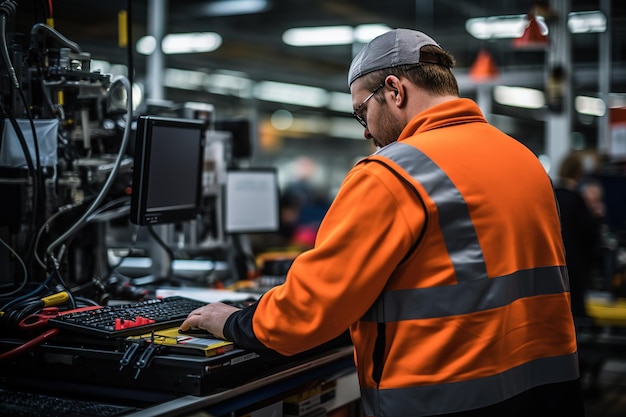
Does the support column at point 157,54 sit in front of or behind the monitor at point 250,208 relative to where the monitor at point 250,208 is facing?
behind

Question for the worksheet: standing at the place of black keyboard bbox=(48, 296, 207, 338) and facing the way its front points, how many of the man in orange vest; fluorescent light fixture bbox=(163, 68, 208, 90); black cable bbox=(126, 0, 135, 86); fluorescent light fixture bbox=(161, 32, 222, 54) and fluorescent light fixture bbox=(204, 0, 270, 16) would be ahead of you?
1

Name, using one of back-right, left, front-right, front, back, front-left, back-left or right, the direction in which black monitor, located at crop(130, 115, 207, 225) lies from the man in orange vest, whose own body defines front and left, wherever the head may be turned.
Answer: front

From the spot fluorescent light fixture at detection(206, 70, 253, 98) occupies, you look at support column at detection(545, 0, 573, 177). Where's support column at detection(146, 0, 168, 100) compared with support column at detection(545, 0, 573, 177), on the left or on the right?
right

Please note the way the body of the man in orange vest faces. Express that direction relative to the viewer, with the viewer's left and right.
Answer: facing away from the viewer and to the left of the viewer

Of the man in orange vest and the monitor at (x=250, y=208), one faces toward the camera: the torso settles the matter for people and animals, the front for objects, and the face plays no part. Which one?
the monitor

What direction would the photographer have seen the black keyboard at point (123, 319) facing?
facing the viewer and to the right of the viewer

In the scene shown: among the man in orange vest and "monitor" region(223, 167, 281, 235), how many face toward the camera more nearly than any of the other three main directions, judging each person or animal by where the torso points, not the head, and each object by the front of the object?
1

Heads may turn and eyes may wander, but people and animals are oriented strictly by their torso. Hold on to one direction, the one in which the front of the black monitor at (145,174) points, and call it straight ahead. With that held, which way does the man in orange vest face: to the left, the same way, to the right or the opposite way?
the opposite way

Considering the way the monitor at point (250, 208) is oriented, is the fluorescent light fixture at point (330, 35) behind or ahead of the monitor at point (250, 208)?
behind

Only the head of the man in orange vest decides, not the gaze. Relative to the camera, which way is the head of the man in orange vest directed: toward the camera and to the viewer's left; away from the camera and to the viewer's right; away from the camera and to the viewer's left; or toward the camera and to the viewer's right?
away from the camera and to the viewer's left

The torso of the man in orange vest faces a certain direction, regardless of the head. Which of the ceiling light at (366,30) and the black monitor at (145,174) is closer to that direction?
the black monitor

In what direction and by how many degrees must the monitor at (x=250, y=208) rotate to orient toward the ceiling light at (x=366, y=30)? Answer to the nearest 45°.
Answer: approximately 180°

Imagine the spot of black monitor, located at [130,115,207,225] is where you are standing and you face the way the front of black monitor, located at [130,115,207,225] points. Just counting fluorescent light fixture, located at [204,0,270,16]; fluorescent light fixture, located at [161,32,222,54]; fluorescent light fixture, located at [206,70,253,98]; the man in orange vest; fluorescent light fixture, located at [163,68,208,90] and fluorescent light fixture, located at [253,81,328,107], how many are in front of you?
1

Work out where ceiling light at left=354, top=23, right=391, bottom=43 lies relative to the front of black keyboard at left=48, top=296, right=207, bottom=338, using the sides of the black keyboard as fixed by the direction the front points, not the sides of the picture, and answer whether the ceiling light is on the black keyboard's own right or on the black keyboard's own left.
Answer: on the black keyboard's own left

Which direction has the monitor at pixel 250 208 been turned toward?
toward the camera

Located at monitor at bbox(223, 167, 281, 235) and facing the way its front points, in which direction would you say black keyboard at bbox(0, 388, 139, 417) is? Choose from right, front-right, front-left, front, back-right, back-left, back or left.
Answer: front

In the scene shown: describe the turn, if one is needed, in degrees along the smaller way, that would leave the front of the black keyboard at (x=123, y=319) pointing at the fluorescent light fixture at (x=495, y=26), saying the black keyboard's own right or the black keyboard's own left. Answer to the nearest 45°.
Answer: approximately 90° to the black keyboard's own left
